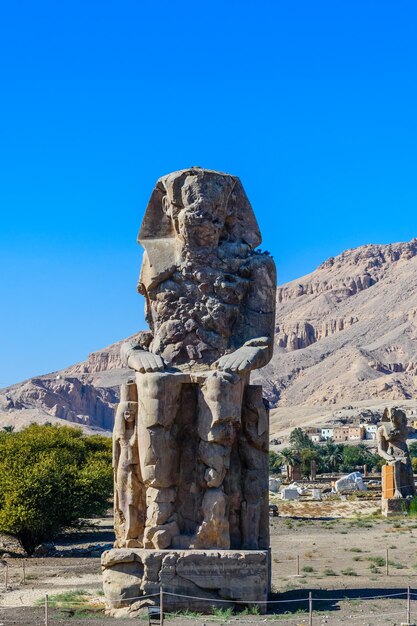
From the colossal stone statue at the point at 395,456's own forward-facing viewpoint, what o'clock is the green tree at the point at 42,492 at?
The green tree is roughly at 3 o'clock from the colossal stone statue.

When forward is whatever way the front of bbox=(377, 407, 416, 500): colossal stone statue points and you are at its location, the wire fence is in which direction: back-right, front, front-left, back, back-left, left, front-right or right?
front-right

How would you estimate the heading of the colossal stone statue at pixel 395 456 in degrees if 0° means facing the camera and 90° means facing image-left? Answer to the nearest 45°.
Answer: approximately 315°

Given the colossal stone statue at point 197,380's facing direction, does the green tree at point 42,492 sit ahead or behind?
behind

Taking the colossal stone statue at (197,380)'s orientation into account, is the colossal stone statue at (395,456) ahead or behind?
behind

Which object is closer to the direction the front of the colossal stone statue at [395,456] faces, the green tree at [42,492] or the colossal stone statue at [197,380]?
the colossal stone statue

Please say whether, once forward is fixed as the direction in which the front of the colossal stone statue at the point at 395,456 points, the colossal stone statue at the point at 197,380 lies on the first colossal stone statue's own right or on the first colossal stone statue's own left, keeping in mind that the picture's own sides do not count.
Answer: on the first colossal stone statue's own right

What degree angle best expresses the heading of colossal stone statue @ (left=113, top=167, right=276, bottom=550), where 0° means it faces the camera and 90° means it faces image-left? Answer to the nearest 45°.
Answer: approximately 0°
